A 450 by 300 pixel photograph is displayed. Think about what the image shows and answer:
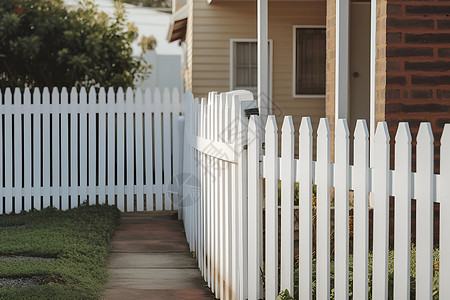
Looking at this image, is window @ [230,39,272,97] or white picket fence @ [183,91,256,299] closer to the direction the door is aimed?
the white picket fence

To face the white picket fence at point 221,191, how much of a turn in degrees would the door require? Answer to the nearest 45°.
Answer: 0° — it already faces it

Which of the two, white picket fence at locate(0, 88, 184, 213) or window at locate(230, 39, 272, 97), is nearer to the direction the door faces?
the white picket fence

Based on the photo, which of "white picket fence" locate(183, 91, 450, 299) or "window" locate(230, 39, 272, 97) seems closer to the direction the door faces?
the white picket fence

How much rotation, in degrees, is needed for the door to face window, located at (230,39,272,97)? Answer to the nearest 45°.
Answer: approximately 135° to its right

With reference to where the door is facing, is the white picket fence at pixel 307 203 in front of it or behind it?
in front

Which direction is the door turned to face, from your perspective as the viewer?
facing the viewer

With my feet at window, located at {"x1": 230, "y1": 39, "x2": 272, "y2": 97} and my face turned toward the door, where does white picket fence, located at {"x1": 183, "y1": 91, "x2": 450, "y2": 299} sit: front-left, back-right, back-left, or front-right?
front-right

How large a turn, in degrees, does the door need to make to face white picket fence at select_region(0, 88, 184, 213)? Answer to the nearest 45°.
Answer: approximately 45° to its right
